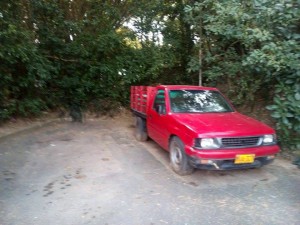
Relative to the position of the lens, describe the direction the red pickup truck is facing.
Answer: facing the viewer and to the right of the viewer
